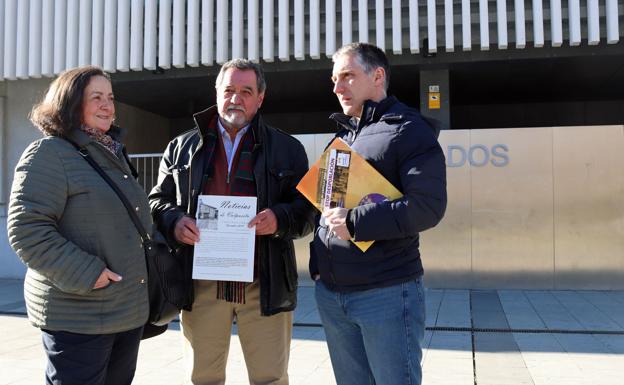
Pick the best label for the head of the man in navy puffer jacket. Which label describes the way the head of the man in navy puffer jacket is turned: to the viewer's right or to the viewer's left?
to the viewer's left

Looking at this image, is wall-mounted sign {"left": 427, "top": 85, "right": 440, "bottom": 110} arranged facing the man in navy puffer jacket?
yes

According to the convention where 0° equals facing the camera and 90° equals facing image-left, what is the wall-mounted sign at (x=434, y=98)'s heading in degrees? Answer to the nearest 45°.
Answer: approximately 0°

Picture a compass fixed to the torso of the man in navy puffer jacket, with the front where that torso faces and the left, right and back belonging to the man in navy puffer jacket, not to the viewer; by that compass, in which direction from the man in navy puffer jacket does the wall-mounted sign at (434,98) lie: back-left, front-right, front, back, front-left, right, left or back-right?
back-right
